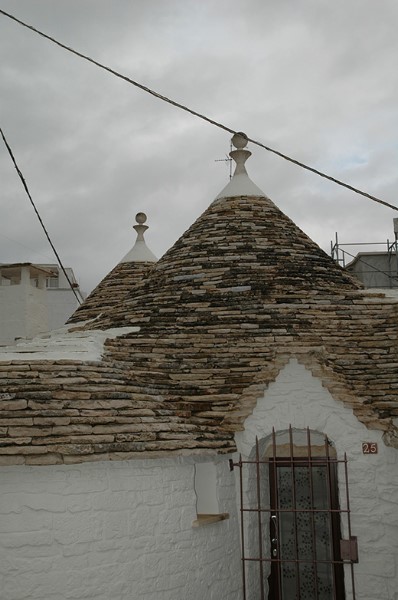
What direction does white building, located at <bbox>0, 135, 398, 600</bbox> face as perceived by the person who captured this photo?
facing the viewer

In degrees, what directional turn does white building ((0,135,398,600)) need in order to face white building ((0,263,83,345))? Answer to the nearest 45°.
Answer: approximately 135° to its right
